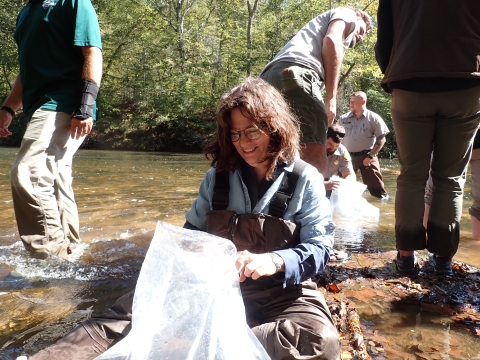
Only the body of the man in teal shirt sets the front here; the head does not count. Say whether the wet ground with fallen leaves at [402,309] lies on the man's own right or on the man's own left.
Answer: on the man's own left

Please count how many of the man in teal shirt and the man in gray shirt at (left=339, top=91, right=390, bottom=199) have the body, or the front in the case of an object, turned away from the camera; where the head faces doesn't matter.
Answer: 0

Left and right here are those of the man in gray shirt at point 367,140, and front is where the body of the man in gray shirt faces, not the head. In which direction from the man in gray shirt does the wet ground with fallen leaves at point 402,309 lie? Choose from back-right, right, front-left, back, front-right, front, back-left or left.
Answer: front-left

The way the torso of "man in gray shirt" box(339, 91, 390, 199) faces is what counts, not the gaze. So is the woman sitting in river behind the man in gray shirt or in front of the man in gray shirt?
in front

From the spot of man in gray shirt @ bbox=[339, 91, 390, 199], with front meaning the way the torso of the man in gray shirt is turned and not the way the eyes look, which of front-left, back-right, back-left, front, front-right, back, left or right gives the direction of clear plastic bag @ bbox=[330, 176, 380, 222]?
front-left

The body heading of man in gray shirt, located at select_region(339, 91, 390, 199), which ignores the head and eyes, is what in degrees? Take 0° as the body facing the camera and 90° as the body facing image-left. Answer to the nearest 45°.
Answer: approximately 45°

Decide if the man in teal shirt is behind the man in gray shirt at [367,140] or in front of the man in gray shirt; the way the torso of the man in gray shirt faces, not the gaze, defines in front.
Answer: in front
